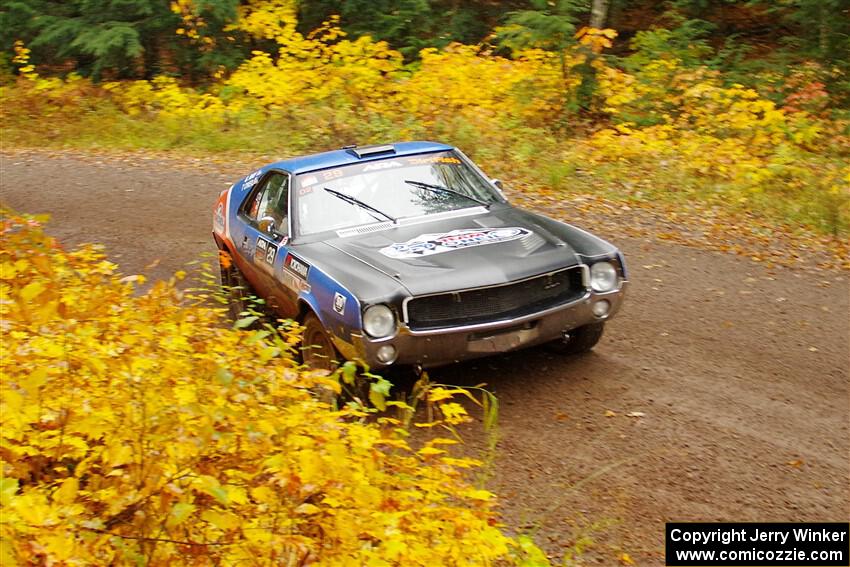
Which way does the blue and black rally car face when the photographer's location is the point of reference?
facing the viewer and to the right of the viewer

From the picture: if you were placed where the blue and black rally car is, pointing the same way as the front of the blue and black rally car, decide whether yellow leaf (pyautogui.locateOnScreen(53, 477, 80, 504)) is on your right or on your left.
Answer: on your right

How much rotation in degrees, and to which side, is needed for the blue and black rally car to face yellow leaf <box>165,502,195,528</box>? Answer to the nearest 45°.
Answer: approximately 45° to its right

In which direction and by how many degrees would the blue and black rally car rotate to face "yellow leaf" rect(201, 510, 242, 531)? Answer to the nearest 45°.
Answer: approximately 45° to its right

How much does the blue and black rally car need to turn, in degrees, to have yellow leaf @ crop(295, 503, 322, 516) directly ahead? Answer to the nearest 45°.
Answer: approximately 45° to its right
